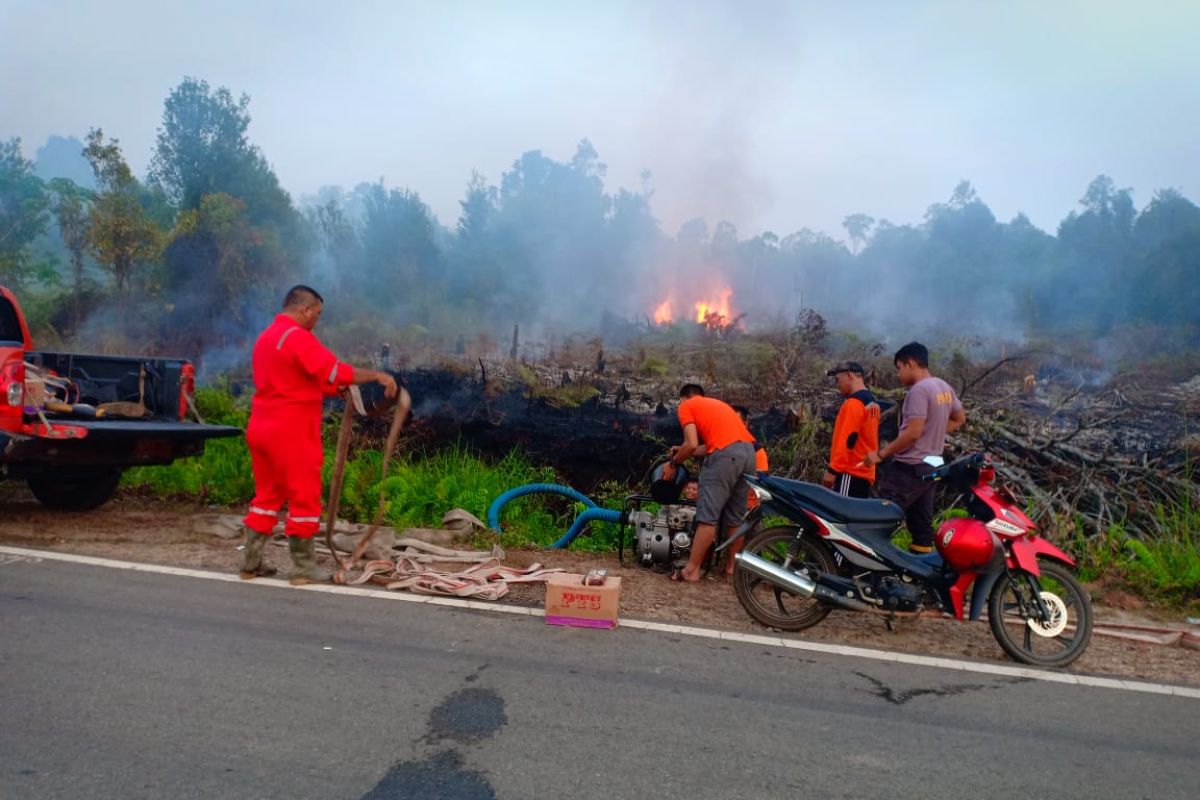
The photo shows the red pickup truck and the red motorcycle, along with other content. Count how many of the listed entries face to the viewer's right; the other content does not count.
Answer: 1

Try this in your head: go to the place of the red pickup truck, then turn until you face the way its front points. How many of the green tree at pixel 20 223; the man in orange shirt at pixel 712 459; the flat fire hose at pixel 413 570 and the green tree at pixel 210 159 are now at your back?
2

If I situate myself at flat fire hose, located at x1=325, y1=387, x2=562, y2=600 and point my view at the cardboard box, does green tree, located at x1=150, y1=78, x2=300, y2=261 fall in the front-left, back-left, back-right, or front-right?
back-left

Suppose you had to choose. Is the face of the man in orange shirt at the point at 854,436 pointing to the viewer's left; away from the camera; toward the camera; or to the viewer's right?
to the viewer's left

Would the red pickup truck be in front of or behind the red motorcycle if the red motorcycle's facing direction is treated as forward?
behind

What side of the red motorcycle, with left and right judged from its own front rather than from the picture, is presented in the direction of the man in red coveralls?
back

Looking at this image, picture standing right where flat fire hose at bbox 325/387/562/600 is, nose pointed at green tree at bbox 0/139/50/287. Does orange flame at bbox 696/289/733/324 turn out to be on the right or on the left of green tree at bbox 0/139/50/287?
right

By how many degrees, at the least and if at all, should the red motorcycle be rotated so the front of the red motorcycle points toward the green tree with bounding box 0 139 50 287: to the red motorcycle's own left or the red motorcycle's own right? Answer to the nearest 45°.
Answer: approximately 135° to the red motorcycle's own left

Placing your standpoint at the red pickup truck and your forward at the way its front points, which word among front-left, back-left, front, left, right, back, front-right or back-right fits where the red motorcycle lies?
back

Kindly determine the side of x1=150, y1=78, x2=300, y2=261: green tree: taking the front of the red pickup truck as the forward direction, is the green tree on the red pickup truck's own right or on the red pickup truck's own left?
on the red pickup truck's own right

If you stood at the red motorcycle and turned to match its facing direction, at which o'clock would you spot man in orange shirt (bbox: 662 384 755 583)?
The man in orange shirt is roughly at 7 o'clock from the red motorcycle.

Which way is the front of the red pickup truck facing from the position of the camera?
facing away from the viewer and to the left of the viewer

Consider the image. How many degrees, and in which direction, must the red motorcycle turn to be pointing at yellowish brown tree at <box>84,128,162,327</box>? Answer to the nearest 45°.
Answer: approximately 135° to its left

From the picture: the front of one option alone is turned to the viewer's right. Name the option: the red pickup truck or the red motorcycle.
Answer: the red motorcycle

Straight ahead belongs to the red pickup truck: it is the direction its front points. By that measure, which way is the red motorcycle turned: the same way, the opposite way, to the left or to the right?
the opposite way

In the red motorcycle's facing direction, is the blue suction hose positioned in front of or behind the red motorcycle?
behind

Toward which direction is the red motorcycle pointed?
to the viewer's right

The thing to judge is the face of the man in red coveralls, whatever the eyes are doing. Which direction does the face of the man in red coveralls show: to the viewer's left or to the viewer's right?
to the viewer's right
